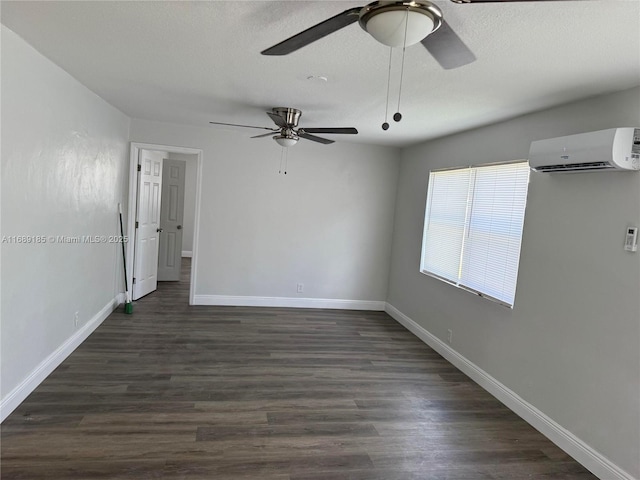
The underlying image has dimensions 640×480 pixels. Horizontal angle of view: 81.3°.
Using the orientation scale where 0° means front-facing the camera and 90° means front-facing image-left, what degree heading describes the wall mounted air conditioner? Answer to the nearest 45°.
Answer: approximately 45°

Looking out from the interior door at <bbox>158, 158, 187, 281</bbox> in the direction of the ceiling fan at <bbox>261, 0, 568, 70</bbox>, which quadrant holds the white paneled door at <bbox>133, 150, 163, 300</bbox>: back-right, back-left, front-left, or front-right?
front-right

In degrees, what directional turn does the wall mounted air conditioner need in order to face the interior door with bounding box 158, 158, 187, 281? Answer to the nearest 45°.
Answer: approximately 45° to its right

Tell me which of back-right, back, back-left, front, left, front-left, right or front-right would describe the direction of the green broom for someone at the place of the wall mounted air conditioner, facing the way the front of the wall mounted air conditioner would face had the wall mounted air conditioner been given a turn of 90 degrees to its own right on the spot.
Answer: front-left

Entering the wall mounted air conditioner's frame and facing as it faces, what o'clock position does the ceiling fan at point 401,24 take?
The ceiling fan is roughly at 11 o'clock from the wall mounted air conditioner.

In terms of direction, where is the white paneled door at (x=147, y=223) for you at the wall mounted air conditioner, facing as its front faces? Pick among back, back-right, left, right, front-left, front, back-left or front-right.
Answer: front-right

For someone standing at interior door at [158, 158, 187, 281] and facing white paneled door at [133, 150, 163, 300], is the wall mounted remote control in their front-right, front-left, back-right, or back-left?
front-left
